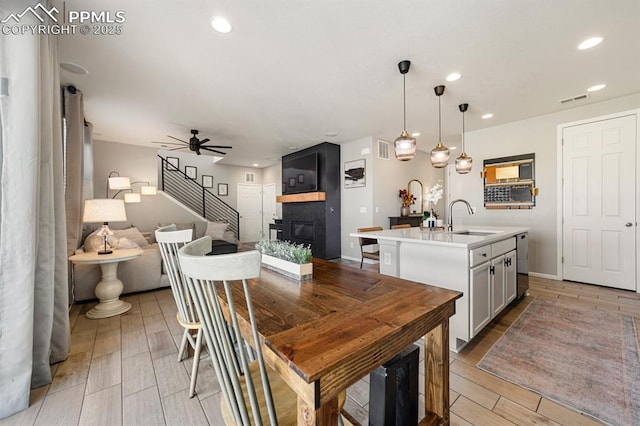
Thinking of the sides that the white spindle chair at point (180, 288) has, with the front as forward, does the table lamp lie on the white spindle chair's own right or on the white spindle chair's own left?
on the white spindle chair's own left

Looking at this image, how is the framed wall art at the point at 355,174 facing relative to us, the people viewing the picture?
facing the viewer and to the left of the viewer

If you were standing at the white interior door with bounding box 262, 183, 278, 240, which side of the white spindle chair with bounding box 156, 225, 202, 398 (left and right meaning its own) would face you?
left

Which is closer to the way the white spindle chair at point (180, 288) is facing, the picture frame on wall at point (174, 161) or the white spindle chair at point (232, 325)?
the picture frame on wall

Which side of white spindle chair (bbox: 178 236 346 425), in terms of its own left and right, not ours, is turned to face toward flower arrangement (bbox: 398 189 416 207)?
front

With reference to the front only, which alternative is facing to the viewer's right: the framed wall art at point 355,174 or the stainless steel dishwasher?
the stainless steel dishwasher

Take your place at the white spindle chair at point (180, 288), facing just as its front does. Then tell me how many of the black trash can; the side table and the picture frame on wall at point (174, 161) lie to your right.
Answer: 1

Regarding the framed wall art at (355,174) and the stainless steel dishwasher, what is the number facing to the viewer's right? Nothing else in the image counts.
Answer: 1

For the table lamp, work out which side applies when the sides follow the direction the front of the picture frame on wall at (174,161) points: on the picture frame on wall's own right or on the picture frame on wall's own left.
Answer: on the picture frame on wall's own right

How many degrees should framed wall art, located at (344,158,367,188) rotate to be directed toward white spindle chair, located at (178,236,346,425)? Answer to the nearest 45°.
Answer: approximately 45° to its left

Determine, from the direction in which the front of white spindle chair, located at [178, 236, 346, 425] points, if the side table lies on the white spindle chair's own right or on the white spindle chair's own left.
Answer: on the white spindle chair's own left

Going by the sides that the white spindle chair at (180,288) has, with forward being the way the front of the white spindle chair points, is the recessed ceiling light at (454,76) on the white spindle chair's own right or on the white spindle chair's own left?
on the white spindle chair's own right

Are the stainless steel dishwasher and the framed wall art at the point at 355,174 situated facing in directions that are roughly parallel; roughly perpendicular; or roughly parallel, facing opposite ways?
roughly perpendicular

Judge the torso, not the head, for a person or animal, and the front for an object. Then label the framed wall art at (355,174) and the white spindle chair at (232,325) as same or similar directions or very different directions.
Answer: very different directions

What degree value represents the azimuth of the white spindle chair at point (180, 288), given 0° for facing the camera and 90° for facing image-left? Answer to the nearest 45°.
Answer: approximately 225°

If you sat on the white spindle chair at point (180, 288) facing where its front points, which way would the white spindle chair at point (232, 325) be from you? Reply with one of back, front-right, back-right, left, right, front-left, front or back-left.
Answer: back-right

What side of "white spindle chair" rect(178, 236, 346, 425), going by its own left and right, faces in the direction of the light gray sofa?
left

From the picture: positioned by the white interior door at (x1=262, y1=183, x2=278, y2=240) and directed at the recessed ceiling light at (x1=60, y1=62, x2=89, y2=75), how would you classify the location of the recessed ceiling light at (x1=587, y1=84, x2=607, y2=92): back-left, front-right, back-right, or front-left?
front-left

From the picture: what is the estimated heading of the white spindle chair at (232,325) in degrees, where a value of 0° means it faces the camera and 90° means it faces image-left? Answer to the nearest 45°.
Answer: approximately 225°
